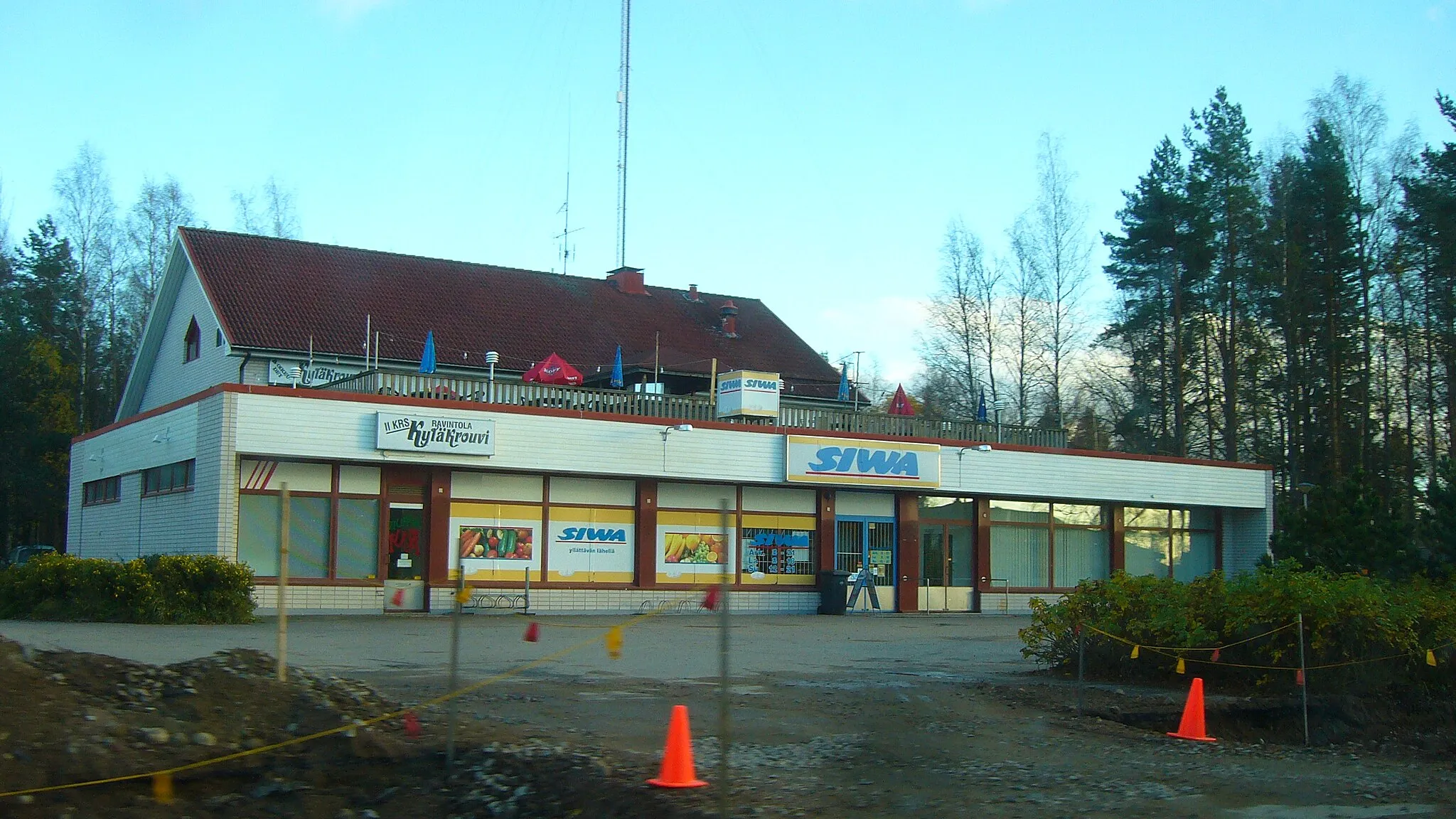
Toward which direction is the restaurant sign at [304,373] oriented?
toward the camera

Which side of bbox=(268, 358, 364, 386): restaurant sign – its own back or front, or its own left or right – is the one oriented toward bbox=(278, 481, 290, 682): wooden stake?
front

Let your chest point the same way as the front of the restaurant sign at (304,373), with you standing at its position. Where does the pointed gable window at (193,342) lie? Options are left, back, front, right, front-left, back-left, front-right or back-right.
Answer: back-right

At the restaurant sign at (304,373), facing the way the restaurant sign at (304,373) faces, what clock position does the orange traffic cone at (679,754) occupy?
The orange traffic cone is roughly at 12 o'clock from the restaurant sign.

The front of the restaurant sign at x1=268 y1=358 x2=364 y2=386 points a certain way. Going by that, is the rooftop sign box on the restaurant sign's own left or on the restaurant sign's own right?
on the restaurant sign's own left

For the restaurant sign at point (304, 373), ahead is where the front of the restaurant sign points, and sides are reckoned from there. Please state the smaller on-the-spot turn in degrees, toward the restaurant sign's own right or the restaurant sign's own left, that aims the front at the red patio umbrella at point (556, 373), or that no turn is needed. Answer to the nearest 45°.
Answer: approximately 45° to the restaurant sign's own left

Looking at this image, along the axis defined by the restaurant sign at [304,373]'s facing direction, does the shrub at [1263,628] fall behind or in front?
in front

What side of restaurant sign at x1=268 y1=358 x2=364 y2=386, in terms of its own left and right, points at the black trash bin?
left

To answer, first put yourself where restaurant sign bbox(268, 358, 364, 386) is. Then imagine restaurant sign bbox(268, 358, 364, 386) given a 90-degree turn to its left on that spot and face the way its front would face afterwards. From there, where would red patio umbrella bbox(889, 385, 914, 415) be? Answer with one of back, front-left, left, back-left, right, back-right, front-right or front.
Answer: front

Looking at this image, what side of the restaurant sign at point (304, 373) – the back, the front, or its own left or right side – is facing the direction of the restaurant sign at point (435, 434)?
front
